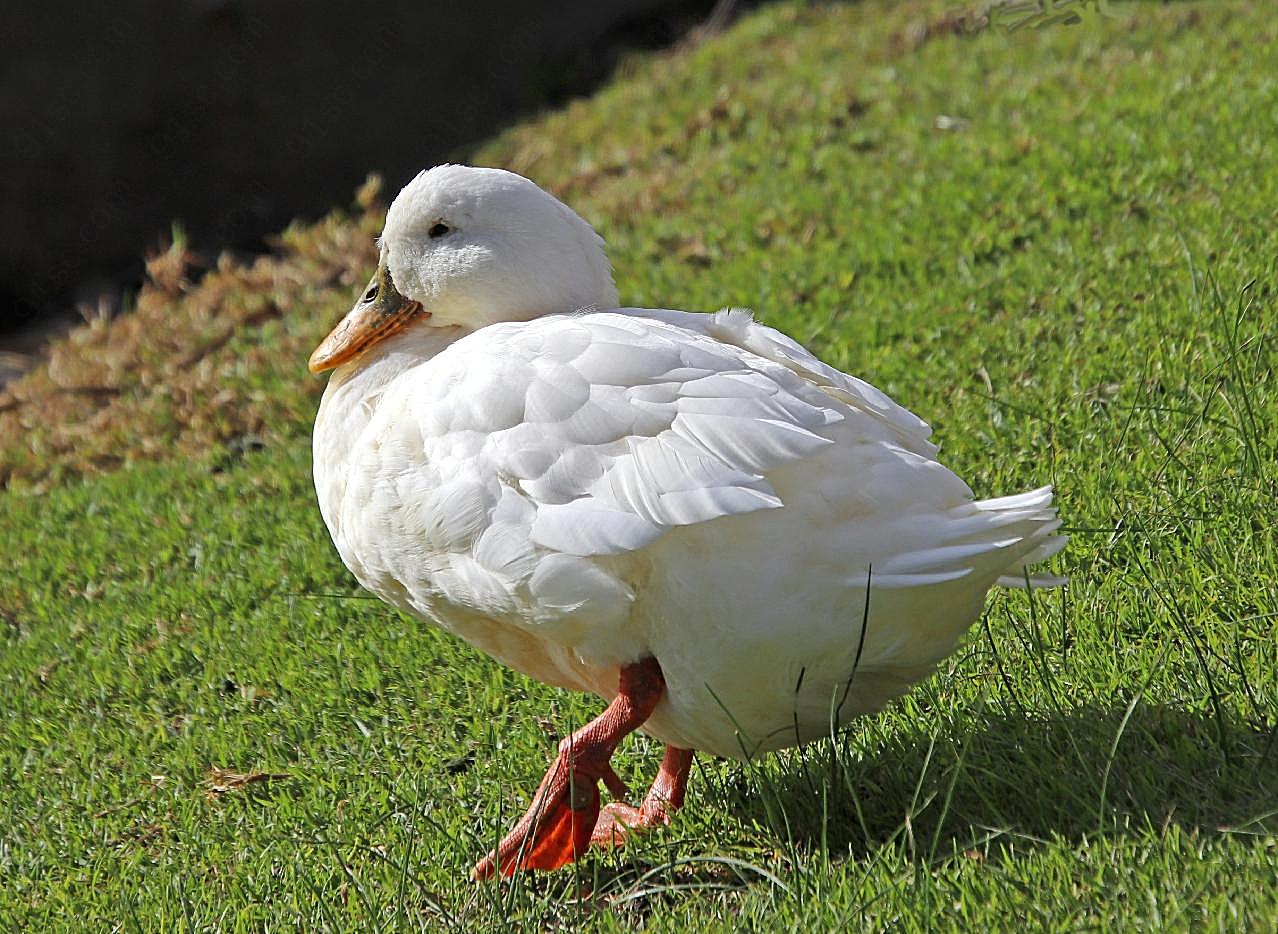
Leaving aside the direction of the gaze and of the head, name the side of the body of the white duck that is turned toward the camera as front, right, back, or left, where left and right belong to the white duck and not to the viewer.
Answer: left
